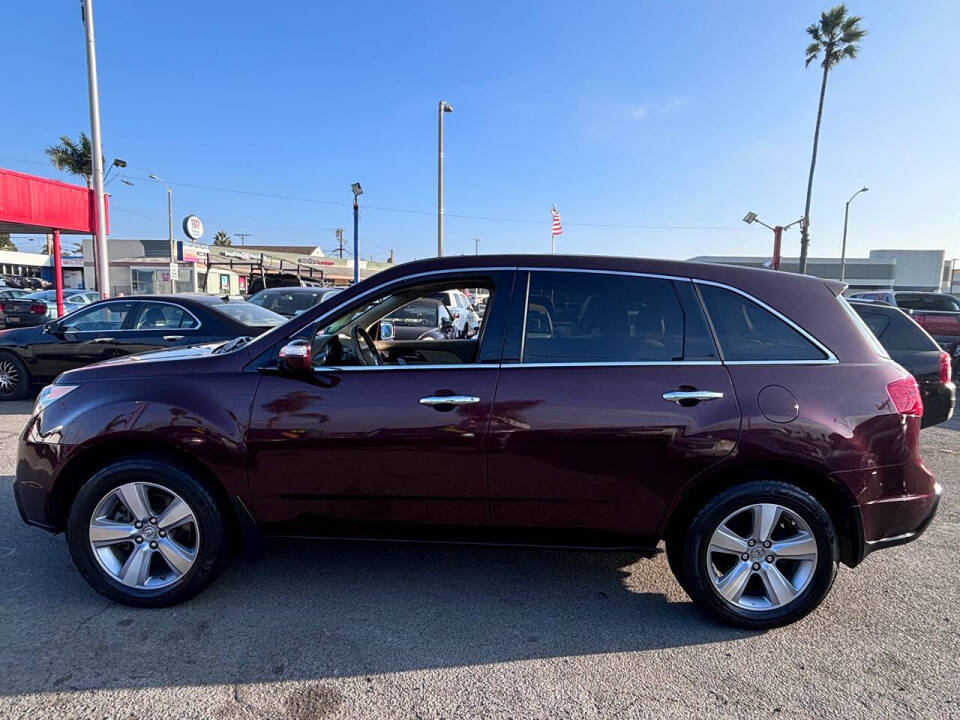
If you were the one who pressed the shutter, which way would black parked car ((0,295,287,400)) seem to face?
facing away from the viewer and to the left of the viewer

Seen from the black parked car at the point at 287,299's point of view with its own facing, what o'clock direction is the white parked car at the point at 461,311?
The white parked car is roughly at 8 o'clock from the black parked car.

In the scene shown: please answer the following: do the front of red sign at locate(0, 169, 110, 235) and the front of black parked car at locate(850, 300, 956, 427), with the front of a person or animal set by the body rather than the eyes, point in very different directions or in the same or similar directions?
very different directions

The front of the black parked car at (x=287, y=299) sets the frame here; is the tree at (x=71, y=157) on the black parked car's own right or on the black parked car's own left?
on the black parked car's own right

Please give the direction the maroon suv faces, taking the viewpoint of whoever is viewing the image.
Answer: facing to the left of the viewer
